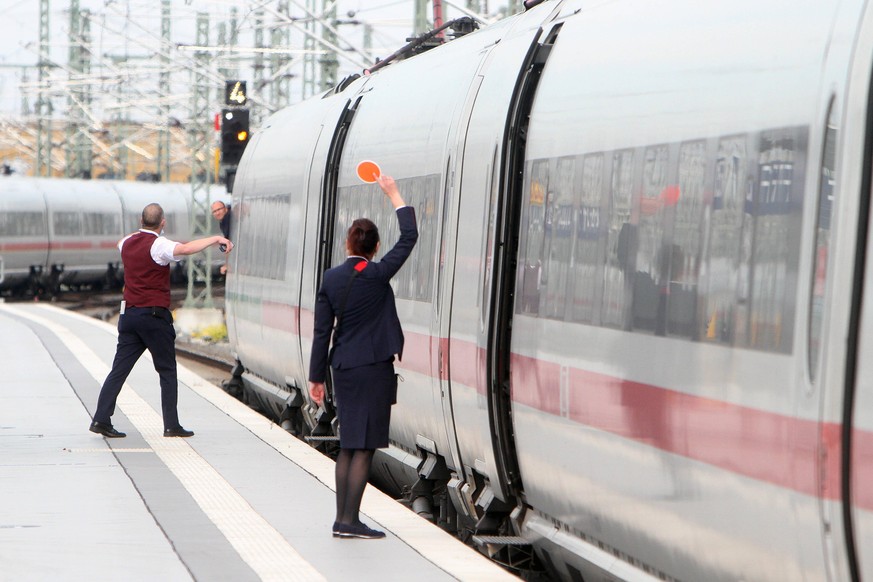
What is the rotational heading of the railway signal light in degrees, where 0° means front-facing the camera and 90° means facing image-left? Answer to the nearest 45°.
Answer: approximately 0°

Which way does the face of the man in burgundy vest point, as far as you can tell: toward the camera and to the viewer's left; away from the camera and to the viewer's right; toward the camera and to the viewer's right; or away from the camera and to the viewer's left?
away from the camera and to the viewer's right

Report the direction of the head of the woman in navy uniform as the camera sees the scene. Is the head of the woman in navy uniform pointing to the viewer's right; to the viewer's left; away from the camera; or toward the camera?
away from the camera

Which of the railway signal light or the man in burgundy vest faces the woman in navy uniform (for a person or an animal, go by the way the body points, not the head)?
the railway signal light

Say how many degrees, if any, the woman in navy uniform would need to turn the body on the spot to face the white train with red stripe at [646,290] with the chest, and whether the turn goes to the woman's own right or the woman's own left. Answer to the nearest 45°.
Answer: approximately 90° to the woman's own right

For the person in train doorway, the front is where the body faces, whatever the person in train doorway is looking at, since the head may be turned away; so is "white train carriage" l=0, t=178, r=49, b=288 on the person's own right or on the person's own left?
on the person's own right

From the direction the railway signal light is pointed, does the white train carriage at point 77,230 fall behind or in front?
behind

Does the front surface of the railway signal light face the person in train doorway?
yes

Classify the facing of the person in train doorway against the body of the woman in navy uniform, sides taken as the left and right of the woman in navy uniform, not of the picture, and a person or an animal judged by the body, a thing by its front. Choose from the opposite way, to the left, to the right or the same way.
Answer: the opposite way

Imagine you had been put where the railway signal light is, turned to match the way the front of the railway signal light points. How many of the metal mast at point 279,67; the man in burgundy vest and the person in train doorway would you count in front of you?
2

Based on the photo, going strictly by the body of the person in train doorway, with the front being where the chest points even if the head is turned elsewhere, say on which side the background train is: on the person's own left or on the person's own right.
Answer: on the person's own right

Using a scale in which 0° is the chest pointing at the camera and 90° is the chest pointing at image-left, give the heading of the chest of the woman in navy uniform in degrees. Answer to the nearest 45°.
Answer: approximately 225°
